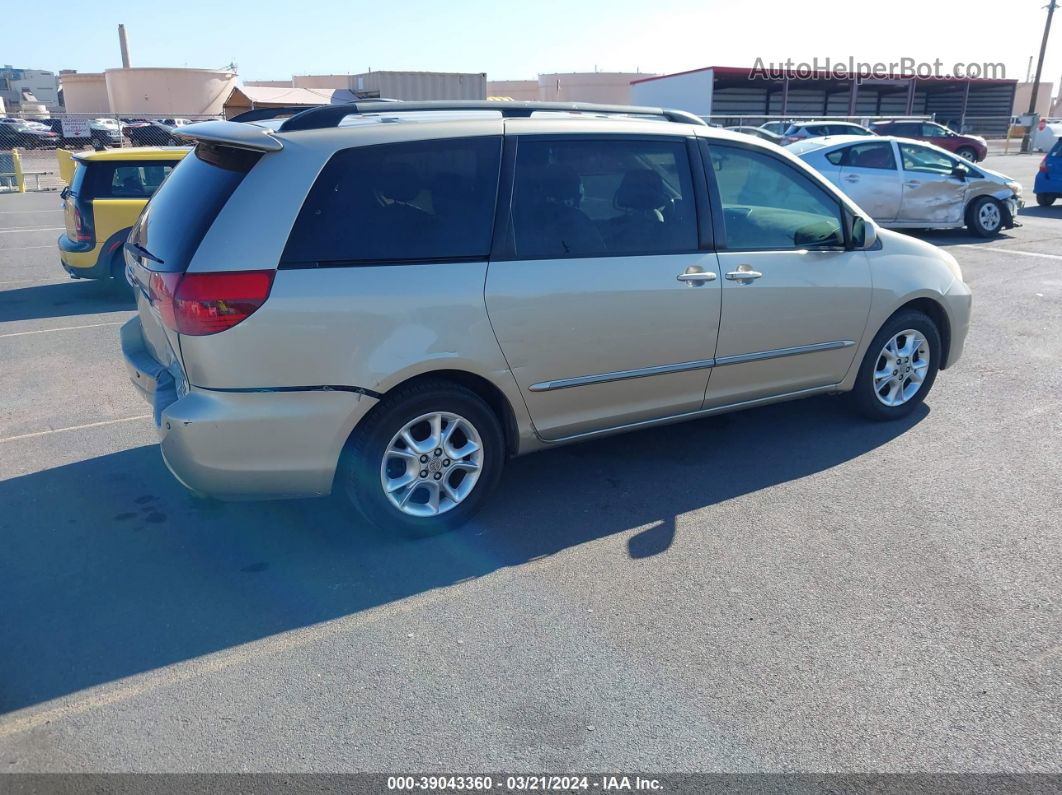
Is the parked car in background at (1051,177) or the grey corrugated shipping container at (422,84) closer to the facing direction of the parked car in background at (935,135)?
the parked car in background

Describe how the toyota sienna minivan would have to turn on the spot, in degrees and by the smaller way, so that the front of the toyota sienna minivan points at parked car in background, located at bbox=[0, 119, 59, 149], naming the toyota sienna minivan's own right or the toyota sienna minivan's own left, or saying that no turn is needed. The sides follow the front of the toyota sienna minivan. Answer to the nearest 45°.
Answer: approximately 90° to the toyota sienna minivan's own left

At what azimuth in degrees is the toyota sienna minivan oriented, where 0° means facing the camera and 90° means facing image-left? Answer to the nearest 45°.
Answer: approximately 225°

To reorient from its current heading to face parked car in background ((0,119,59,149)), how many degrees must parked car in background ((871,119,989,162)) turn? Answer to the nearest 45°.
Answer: approximately 180°

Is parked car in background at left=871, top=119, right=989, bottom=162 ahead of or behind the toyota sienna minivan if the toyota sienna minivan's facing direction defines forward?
ahead

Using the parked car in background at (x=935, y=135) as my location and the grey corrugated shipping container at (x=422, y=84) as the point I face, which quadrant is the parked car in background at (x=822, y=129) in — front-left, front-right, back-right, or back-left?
front-left

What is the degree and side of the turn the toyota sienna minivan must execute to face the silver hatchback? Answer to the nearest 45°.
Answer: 0° — it already faces it

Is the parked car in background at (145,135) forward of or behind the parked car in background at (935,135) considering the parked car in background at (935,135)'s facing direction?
behind

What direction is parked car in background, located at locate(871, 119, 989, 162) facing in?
to the viewer's right
